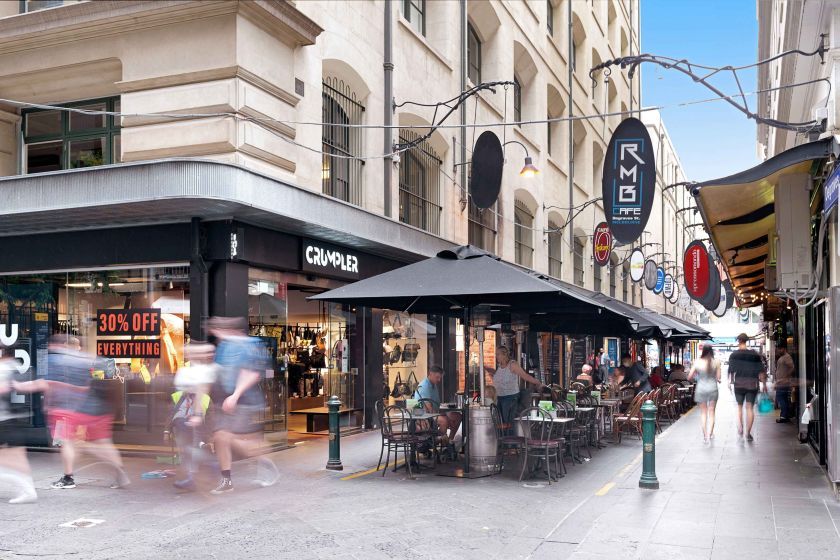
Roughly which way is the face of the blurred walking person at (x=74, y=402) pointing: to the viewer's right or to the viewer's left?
to the viewer's left

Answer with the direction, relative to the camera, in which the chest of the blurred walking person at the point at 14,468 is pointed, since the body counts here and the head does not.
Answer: to the viewer's left

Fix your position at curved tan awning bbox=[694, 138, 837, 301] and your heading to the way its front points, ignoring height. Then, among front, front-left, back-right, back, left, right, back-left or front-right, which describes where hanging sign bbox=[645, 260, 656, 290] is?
right

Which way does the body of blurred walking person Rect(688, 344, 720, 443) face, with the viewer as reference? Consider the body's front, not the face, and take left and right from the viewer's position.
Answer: facing away from the viewer

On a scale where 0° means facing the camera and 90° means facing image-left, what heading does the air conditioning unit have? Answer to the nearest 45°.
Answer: approximately 90°

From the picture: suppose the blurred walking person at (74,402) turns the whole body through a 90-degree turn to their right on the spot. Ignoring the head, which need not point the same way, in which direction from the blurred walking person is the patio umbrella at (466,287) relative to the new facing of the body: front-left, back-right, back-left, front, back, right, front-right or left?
right

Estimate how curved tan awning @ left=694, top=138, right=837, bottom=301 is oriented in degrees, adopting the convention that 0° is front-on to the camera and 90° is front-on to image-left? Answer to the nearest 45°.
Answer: approximately 90°

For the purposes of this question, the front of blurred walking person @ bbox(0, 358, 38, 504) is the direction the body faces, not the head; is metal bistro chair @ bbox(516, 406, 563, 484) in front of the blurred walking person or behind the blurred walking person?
behind
